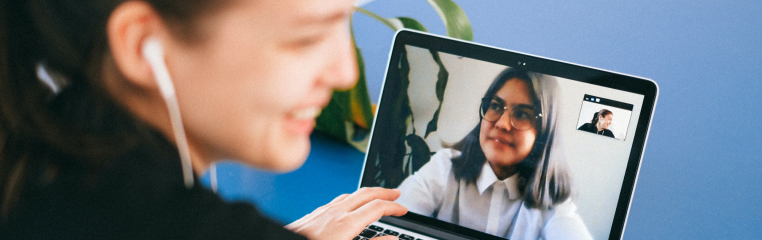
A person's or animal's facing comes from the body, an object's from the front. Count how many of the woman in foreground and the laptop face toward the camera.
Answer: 1

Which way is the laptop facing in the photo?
toward the camera

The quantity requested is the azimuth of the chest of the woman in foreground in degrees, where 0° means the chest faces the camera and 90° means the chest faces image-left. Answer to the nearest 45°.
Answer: approximately 270°
